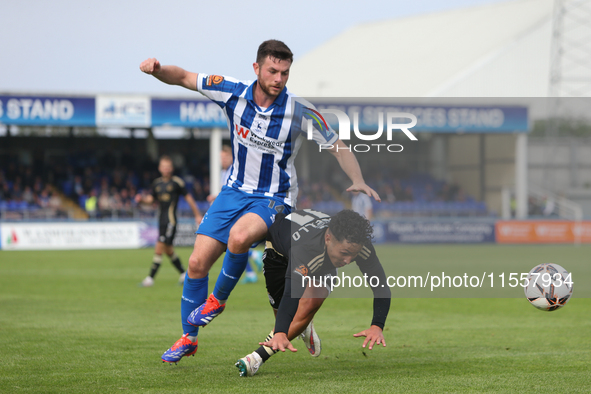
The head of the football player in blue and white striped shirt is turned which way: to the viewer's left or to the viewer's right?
to the viewer's right

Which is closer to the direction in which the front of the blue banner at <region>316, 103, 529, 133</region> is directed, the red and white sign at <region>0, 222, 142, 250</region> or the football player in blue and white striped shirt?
the football player in blue and white striped shirt

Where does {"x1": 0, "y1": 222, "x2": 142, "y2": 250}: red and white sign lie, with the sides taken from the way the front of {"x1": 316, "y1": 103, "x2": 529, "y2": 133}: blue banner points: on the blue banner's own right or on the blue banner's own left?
on the blue banner's own right

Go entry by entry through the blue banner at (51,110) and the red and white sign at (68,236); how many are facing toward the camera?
2

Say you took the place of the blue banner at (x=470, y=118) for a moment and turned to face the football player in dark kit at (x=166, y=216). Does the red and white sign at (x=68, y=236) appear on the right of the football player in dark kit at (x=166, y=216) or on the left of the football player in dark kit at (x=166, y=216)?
right

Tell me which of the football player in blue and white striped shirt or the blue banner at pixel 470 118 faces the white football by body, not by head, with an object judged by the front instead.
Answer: the blue banner
